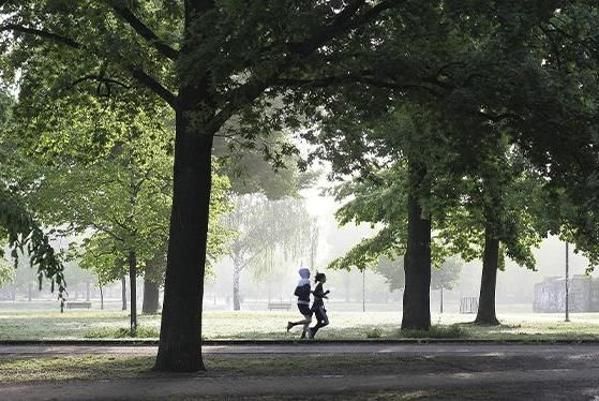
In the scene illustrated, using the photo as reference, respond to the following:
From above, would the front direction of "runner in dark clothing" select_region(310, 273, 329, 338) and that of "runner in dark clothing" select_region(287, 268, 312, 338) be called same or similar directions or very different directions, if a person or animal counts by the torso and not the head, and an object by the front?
same or similar directions

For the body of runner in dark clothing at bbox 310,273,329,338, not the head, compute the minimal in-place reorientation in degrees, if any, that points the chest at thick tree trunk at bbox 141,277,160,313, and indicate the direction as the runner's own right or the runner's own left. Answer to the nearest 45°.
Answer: approximately 90° to the runner's own left

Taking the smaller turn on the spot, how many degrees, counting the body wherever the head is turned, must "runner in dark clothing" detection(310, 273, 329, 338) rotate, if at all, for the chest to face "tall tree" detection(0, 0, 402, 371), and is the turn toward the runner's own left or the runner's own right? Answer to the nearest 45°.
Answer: approximately 90° to the runner's own right

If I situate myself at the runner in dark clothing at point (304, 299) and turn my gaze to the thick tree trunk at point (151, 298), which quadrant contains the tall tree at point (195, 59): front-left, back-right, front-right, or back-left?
back-left

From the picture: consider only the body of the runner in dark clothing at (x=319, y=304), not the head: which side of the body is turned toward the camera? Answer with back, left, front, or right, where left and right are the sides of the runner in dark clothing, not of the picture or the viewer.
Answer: right

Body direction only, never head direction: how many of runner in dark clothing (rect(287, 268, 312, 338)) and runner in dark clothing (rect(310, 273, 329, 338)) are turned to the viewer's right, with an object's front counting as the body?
2

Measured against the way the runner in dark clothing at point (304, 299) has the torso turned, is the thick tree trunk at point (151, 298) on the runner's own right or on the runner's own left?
on the runner's own left

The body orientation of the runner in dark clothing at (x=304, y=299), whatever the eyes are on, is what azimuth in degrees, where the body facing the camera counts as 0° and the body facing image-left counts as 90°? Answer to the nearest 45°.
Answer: approximately 270°
